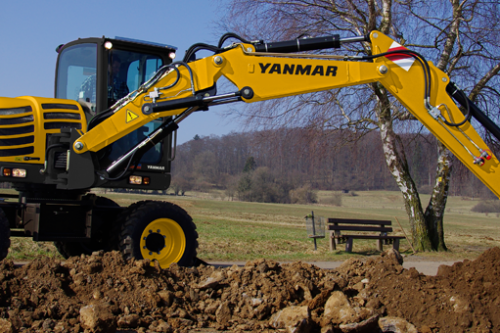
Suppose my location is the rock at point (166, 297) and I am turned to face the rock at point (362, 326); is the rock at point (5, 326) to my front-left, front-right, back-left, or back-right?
back-right

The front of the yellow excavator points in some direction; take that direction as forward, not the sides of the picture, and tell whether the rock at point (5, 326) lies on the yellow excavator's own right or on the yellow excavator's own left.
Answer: on the yellow excavator's own right

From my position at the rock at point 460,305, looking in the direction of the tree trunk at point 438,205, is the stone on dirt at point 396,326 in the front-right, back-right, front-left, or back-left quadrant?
back-left

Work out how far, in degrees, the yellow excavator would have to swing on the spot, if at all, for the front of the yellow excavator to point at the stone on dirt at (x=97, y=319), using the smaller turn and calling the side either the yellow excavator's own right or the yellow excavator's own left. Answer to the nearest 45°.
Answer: approximately 45° to the yellow excavator's own right

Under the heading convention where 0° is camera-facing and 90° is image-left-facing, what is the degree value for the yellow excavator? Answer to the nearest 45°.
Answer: approximately 315°
